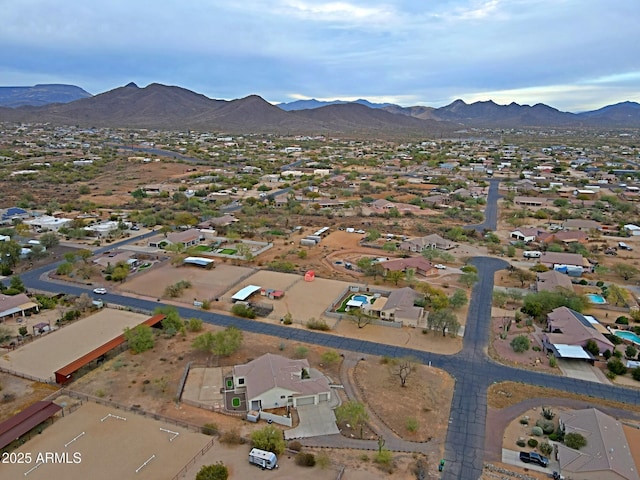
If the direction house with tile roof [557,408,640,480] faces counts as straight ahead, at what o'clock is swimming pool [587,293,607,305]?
The swimming pool is roughly at 3 o'clock from the house with tile roof.

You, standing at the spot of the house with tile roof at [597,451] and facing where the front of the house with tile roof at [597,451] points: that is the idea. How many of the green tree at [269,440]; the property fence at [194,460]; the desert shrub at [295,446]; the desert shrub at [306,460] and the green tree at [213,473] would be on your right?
0

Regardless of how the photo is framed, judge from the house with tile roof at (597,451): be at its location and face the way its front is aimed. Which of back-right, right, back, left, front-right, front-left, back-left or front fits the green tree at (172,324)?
front

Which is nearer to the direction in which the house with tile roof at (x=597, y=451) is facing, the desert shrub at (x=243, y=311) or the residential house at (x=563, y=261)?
the desert shrub

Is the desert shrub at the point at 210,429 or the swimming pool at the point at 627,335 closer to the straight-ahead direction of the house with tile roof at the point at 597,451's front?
the desert shrub

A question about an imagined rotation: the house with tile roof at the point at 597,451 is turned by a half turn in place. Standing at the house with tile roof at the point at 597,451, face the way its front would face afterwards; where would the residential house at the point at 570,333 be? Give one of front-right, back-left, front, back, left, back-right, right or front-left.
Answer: left

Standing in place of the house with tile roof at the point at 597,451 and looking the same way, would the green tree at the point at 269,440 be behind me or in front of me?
in front

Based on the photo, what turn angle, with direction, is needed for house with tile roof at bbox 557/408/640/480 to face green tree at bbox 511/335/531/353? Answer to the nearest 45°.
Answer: approximately 45° to its right

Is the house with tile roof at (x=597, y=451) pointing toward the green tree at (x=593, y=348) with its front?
no

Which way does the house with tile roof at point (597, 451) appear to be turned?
to the viewer's left

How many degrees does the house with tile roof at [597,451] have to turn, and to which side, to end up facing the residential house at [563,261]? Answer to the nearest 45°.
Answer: approximately 90° to its right

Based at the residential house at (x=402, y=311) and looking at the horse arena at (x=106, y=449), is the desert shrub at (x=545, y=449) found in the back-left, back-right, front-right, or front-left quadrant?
front-left

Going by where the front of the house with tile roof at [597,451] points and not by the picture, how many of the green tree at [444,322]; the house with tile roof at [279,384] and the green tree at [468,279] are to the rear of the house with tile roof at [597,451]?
0

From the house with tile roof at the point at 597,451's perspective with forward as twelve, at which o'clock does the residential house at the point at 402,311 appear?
The residential house is roughly at 1 o'clock from the house with tile roof.

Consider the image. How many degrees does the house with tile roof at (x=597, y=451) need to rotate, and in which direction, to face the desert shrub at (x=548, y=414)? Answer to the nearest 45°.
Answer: approximately 45° to its right

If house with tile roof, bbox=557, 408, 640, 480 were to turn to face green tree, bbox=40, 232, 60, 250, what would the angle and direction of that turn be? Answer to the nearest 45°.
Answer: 0° — it already faces it

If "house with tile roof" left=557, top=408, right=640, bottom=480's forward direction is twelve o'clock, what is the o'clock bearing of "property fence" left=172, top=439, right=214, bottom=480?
The property fence is roughly at 11 o'clock from the house with tile roof.

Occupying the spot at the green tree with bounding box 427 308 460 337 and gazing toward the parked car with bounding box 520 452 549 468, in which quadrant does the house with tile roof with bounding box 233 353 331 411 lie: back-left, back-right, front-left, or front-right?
front-right

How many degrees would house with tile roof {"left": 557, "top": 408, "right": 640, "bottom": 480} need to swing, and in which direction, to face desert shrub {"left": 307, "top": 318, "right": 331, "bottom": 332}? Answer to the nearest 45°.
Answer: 0° — it already faces it

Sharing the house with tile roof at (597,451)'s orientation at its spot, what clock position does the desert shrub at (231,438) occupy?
The desert shrub is roughly at 11 o'clock from the house with tile roof.

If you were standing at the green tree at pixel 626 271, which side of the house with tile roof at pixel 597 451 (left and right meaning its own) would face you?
right

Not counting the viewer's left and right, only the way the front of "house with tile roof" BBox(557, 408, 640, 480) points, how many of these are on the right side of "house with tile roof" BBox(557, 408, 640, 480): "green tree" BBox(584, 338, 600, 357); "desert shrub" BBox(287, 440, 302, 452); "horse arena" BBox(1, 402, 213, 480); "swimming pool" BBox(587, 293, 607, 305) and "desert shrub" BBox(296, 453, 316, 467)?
2
